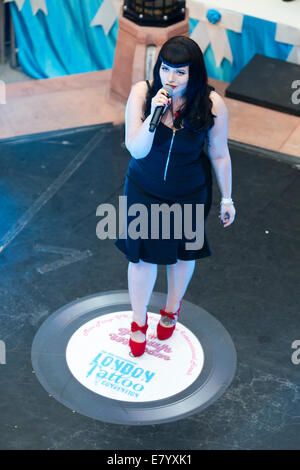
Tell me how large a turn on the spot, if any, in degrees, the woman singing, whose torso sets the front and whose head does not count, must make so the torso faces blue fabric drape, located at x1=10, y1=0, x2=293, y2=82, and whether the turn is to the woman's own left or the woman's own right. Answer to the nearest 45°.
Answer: approximately 180°

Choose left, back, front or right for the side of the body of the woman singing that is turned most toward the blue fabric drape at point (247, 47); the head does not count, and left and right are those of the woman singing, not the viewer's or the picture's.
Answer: back

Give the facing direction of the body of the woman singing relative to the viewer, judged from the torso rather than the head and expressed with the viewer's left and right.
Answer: facing the viewer
